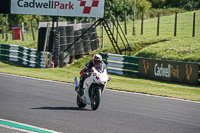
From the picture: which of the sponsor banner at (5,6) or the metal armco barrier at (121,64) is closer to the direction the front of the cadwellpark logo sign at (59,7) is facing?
the metal armco barrier

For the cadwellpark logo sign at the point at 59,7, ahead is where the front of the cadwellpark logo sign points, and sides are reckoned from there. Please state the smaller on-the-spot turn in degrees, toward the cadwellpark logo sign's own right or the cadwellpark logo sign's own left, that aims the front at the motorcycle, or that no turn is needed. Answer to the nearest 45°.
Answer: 0° — it already faces it

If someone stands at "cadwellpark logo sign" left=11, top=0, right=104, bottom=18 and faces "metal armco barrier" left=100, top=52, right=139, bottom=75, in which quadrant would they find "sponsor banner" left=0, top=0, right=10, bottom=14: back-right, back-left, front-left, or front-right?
back-right

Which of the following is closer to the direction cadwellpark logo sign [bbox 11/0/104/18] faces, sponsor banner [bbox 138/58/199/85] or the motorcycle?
the motorcycle

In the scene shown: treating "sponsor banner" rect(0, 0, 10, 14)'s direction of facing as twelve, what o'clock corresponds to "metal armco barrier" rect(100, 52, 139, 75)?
The metal armco barrier is roughly at 10 o'clock from the sponsor banner.

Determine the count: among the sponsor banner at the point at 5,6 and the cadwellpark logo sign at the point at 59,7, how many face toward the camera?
2
